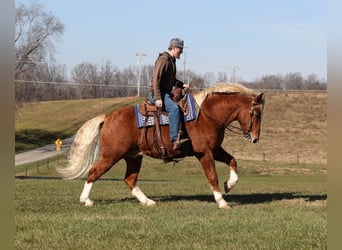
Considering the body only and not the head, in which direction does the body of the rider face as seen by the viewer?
to the viewer's right

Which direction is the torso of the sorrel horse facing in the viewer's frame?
to the viewer's right

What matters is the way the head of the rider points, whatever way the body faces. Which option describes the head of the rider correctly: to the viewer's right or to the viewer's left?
to the viewer's right
